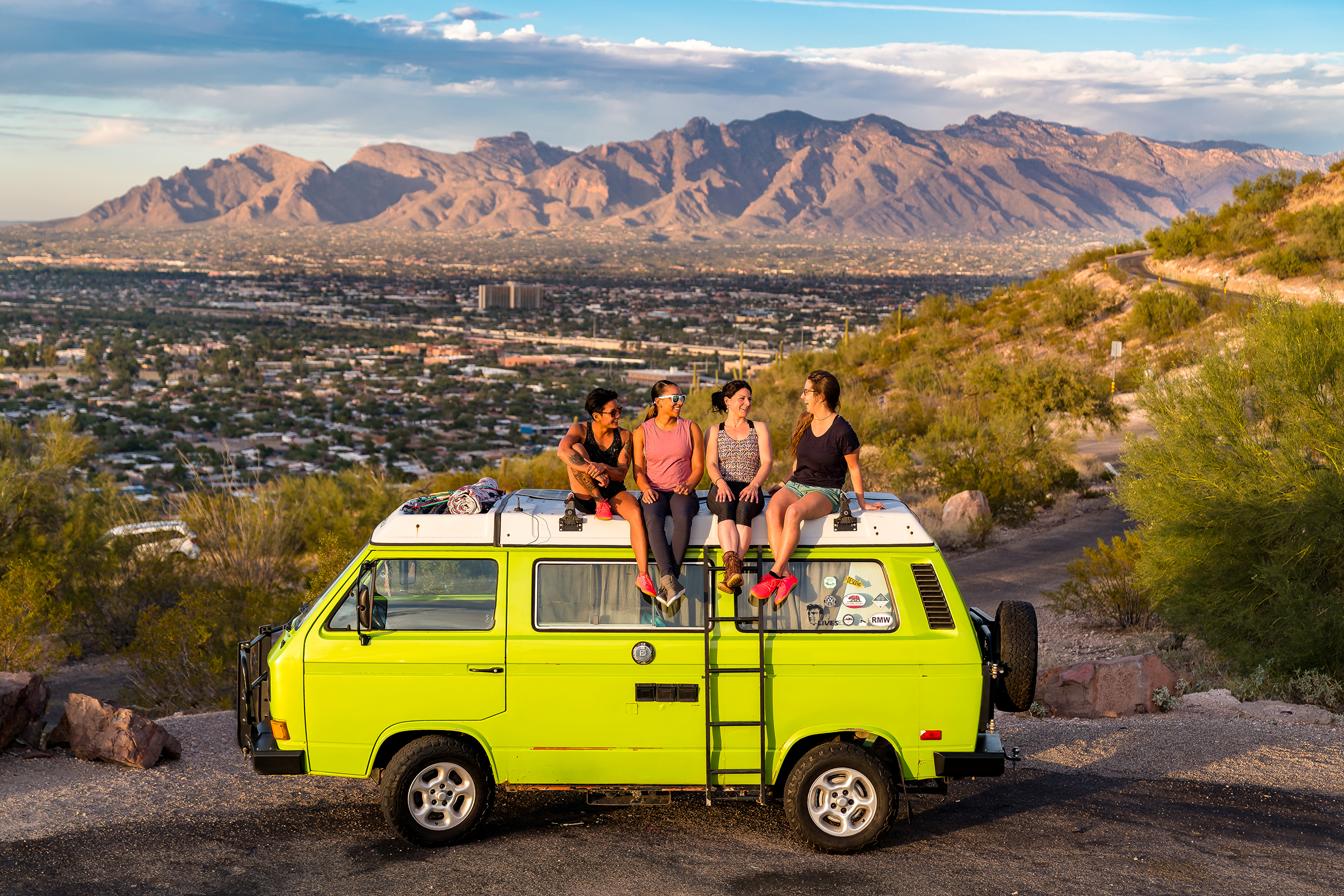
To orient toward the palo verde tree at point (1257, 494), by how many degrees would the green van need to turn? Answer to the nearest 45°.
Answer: approximately 135° to its right

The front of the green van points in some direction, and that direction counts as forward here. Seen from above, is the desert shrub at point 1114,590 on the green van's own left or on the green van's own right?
on the green van's own right

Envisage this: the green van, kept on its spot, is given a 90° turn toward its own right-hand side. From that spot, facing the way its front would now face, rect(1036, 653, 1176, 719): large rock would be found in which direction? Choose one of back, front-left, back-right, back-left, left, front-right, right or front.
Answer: front-right

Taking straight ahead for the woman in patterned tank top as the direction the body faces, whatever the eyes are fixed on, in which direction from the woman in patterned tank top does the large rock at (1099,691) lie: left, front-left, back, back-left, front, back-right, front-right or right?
back-left

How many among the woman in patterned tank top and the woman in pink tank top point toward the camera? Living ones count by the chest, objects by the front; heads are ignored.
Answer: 2

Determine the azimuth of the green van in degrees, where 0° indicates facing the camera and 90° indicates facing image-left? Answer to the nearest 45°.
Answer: approximately 90°

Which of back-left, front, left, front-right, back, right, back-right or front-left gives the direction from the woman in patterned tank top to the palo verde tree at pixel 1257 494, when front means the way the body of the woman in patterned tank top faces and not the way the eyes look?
back-left
